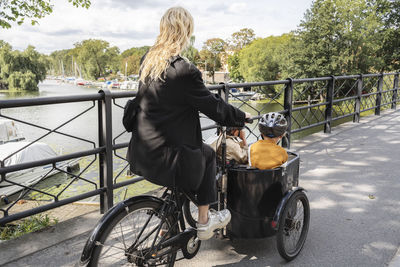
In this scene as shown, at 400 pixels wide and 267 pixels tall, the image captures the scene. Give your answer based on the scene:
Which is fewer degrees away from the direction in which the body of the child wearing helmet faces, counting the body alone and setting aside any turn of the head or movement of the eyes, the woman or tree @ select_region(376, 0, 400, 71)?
the tree

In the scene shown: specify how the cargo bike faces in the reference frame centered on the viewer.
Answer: facing away from the viewer and to the right of the viewer

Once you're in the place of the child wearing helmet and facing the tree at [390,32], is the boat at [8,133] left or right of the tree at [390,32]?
left

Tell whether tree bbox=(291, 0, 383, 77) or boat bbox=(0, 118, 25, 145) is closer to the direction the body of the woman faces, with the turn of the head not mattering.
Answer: the tree

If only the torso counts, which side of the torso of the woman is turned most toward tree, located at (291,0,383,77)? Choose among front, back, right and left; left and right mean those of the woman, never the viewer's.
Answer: front

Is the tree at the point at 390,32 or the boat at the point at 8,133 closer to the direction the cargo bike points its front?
the tree

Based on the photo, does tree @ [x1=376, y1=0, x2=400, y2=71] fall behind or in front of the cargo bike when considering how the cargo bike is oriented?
in front

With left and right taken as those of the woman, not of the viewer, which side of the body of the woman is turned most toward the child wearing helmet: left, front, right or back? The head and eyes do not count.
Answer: front

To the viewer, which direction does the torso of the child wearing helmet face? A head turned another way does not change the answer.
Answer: away from the camera

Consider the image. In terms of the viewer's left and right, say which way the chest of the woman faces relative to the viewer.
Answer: facing away from the viewer and to the right of the viewer

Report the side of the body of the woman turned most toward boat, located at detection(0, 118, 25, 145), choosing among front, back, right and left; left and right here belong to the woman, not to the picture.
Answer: left

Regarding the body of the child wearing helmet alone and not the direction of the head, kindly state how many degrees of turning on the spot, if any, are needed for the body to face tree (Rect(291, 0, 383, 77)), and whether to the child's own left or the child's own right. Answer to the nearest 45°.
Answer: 0° — they already face it

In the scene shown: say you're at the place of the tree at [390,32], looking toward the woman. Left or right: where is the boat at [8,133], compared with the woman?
right

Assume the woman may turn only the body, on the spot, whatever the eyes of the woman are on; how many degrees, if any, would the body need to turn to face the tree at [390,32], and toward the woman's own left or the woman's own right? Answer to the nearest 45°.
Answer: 0° — they already face it
